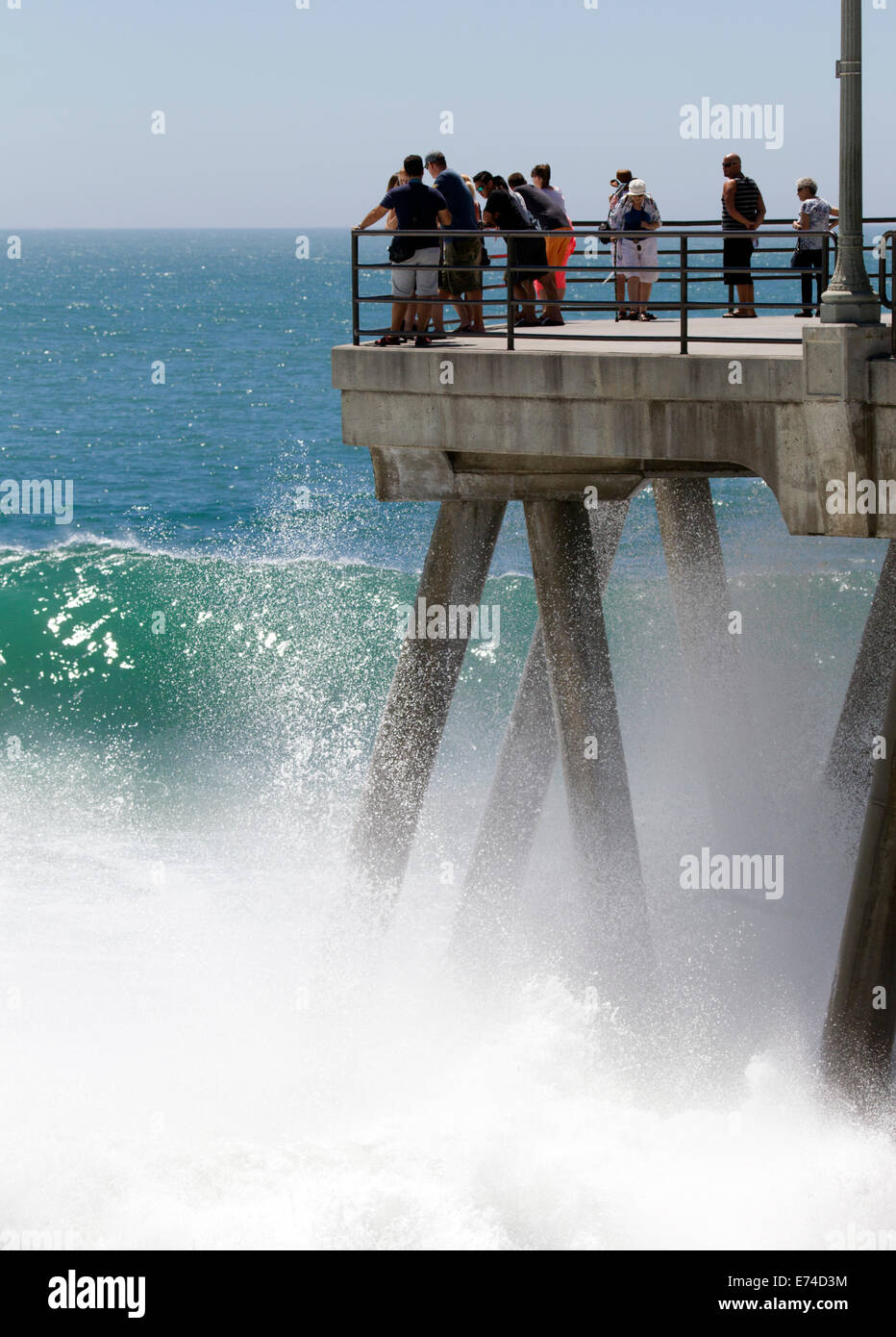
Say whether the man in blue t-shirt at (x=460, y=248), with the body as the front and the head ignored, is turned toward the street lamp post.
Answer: no

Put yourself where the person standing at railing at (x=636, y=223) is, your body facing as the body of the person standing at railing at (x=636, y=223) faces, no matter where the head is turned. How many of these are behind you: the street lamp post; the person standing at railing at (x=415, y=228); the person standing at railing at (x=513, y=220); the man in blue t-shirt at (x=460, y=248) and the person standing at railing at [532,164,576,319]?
0

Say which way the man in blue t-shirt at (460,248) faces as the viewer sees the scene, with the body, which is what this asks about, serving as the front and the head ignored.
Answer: to the viewer's left

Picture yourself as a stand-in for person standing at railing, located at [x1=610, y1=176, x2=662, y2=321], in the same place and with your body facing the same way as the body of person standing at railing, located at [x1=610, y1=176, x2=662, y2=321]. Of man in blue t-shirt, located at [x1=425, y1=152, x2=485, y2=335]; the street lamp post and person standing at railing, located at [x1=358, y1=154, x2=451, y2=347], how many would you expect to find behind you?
0

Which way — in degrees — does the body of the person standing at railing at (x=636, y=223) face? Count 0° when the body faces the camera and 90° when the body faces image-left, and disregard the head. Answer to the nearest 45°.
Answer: approximately 0°

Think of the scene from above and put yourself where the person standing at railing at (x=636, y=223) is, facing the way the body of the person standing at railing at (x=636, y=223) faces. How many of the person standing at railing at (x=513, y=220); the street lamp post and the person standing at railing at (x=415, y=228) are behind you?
0

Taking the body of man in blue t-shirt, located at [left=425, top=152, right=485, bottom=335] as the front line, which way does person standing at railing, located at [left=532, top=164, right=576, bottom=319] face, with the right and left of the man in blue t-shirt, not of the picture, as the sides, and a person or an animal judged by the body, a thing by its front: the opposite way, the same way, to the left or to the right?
the same way

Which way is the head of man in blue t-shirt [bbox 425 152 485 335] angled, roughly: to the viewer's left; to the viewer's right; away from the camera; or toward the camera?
to the viewer's left
